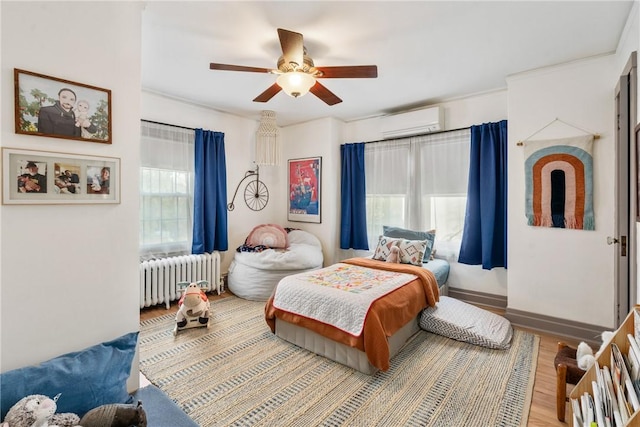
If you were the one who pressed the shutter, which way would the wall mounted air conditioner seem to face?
facing the viewer and to the left of the viewer

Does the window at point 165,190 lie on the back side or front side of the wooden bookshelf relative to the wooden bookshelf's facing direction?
on the front side

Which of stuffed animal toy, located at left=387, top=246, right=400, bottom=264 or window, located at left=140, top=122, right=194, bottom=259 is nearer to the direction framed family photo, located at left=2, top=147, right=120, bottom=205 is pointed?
the stuffed animal toy

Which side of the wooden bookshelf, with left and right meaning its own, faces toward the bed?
front

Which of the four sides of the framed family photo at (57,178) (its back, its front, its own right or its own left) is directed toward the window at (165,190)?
left

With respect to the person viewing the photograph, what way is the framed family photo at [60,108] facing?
facing the viewer and to the right of the viewer

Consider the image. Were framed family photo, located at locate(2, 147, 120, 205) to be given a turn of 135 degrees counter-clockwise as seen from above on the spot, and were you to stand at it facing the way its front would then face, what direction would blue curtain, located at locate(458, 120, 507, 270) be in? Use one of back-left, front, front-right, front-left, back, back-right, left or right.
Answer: right

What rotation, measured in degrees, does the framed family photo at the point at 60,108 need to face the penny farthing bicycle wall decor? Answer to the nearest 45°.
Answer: approximately 90° to its left

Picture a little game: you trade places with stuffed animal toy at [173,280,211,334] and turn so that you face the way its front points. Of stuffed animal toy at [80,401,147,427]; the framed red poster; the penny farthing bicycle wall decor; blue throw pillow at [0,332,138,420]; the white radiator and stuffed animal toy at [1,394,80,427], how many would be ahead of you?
3

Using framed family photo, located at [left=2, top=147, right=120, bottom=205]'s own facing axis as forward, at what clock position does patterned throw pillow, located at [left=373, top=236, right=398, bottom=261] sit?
The patterned throw pillow is roughly at 10 o'clock from the framed family photo.

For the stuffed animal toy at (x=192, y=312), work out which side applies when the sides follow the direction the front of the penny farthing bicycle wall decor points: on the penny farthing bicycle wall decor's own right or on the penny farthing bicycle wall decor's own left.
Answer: on the penny farthing bicycle wall decor's own right

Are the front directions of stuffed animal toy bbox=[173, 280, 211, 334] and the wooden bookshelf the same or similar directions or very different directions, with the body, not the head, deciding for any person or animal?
very different directions

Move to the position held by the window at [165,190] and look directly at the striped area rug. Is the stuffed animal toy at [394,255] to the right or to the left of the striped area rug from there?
left

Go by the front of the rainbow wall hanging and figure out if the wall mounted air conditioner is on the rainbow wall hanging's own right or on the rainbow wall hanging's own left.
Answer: on the rainbow wall hanging's own right

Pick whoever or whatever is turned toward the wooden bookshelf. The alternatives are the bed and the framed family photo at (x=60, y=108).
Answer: the framed family photo

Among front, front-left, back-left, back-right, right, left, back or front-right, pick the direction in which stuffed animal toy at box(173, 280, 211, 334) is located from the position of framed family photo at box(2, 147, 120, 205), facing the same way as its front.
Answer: left
